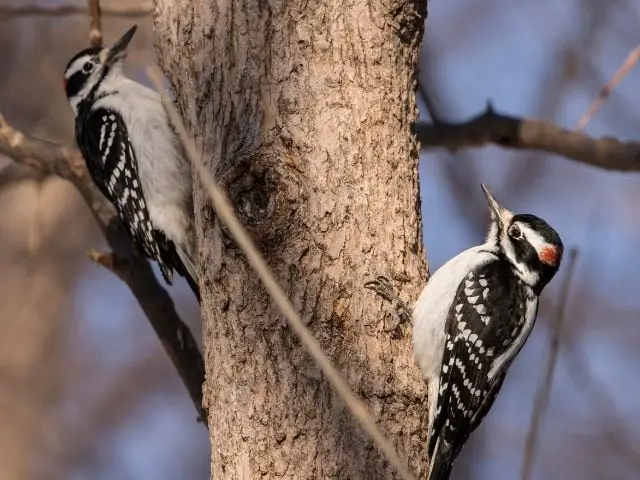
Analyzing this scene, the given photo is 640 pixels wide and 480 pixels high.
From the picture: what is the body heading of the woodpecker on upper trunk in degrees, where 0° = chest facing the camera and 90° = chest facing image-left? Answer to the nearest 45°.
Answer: approximately 270°

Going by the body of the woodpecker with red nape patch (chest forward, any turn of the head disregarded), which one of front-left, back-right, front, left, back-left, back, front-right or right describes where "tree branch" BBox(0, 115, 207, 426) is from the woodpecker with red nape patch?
front

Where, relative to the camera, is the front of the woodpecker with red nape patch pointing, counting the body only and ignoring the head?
to the viewer's left

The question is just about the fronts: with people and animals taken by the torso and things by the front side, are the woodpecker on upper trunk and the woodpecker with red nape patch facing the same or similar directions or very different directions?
very different directions

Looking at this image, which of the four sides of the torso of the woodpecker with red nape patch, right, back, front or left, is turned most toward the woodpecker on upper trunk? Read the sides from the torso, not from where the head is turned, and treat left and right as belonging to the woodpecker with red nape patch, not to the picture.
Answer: front

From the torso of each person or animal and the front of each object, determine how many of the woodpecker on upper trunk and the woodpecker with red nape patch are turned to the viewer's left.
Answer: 1
